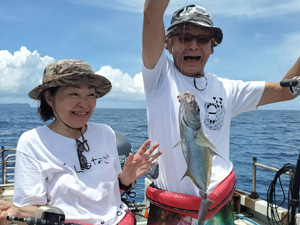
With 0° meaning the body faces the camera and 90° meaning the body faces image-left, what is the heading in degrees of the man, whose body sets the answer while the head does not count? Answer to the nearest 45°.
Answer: approximately 0°

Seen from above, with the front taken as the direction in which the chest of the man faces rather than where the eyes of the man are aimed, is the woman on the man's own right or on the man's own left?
on the man's own right

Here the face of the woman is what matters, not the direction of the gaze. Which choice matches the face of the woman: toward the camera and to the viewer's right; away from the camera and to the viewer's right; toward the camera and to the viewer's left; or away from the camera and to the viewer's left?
toward the camera and to the viewer's right
